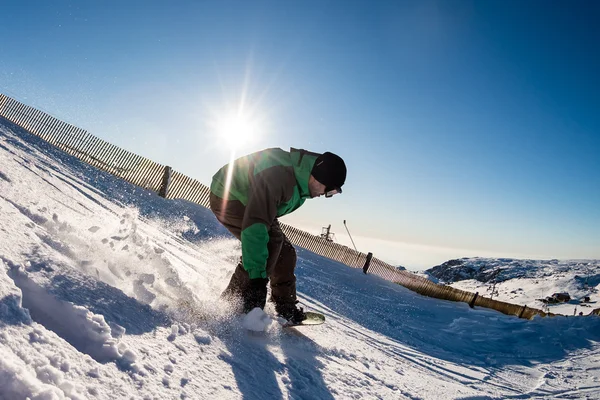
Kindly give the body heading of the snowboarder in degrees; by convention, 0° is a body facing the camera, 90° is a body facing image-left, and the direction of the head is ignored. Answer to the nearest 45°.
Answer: approximately 270°

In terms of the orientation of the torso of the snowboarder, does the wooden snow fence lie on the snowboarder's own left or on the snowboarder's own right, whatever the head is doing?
on the snowboarder's own left

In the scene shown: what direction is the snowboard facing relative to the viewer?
to the viewer's right
